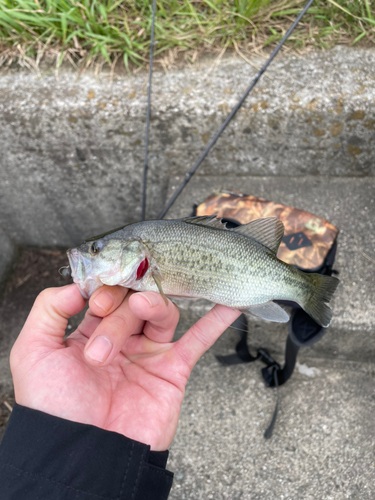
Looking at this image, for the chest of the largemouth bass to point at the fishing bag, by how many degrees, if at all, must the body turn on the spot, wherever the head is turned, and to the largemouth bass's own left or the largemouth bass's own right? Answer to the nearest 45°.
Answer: approximately 135° to the largemouth bass's own right

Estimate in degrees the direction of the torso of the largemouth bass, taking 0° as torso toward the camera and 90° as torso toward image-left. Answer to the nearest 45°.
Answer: approximately 90°
